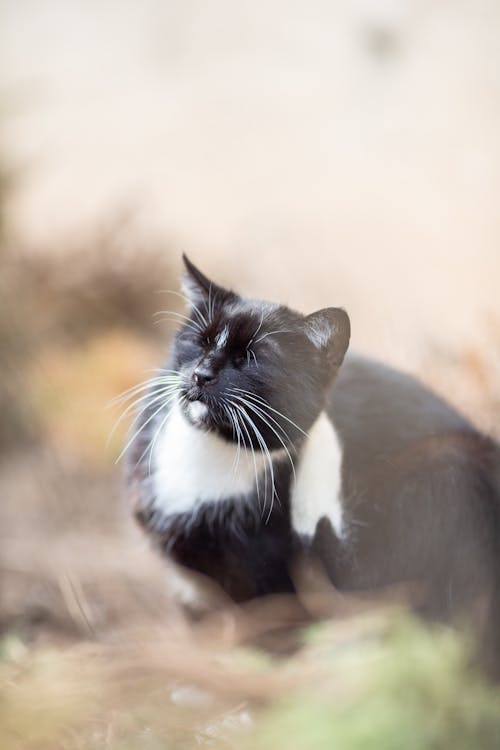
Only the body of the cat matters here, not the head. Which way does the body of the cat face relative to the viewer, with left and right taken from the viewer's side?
facing the viewer and to the left of the viewer
